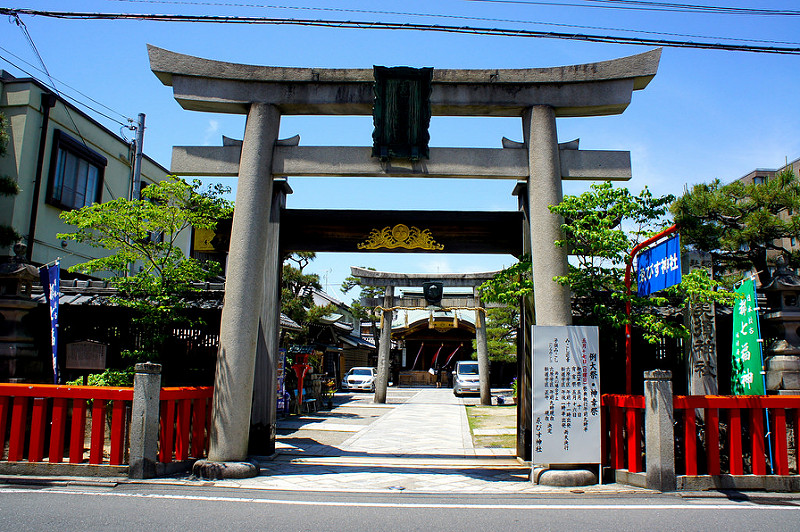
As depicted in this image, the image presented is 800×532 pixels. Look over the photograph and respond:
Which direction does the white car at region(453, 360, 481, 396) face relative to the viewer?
toward the camera

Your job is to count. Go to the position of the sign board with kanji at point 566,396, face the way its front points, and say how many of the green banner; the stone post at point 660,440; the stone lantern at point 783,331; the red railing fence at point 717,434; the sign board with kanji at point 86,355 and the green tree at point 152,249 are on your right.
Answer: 2

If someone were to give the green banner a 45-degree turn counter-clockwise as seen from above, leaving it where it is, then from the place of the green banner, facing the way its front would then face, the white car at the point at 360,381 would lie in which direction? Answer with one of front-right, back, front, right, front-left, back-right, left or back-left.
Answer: back

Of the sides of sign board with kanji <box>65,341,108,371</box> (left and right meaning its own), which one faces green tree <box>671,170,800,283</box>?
left

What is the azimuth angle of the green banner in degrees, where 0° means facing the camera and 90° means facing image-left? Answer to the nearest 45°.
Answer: approximately 0°

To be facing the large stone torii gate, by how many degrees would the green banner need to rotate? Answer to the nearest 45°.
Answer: approximately 45° to its right

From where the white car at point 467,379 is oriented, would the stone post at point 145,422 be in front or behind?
in front

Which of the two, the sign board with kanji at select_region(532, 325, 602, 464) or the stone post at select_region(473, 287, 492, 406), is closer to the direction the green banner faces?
the sign board with kanji

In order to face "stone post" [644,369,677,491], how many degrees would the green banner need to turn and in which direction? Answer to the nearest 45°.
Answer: approximately 45° to its right

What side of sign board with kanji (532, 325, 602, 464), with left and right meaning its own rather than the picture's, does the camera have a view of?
front

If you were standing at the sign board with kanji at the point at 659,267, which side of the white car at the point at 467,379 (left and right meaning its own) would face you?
front

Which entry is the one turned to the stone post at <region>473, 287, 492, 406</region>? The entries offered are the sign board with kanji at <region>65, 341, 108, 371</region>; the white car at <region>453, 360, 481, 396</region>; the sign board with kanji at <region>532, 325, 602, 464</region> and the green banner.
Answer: the white car

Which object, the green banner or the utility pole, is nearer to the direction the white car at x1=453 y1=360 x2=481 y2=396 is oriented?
the green banner

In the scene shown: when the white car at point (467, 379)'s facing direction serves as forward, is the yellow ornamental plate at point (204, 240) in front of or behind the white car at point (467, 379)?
in front
